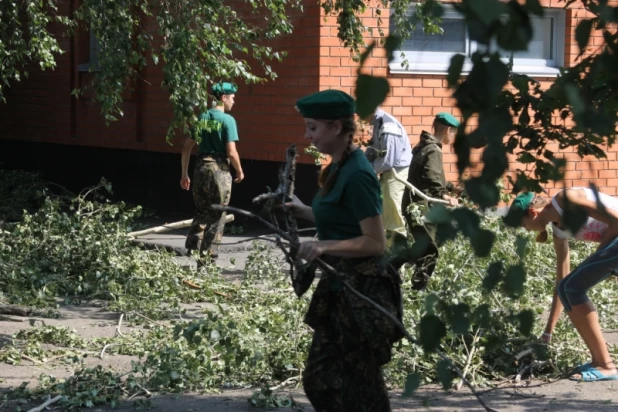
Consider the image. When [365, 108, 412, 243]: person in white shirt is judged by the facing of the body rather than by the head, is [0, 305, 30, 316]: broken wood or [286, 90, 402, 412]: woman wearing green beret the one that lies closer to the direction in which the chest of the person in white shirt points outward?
the broken wood

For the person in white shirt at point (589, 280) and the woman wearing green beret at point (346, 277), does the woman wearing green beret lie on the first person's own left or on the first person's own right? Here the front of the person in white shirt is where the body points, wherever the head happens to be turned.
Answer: on the first person's own left

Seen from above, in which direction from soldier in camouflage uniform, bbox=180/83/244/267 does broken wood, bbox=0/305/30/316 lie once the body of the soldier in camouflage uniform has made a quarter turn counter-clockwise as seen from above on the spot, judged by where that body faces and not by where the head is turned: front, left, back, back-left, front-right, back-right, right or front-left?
left

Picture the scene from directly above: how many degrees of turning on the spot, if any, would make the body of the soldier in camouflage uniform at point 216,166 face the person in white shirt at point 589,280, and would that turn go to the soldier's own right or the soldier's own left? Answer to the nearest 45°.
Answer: approximately 90° to the soldier's own right

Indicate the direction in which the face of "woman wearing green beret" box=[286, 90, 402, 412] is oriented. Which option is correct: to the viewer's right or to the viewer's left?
to the viewer's left

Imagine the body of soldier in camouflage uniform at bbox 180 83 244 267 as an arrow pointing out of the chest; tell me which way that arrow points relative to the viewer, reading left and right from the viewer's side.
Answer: facing away from the viewer and to the right of the viewer

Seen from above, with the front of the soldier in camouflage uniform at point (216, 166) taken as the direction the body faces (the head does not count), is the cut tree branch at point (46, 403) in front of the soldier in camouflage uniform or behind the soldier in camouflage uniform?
behind

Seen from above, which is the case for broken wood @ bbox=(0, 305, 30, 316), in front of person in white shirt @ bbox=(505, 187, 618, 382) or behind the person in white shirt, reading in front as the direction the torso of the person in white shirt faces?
in front

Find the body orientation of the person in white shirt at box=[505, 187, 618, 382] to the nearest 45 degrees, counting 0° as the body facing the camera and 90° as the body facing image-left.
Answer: approximately 90°

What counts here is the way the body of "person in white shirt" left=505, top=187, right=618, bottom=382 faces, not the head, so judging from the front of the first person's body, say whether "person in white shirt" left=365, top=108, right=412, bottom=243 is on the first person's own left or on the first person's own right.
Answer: on the first person's own right
